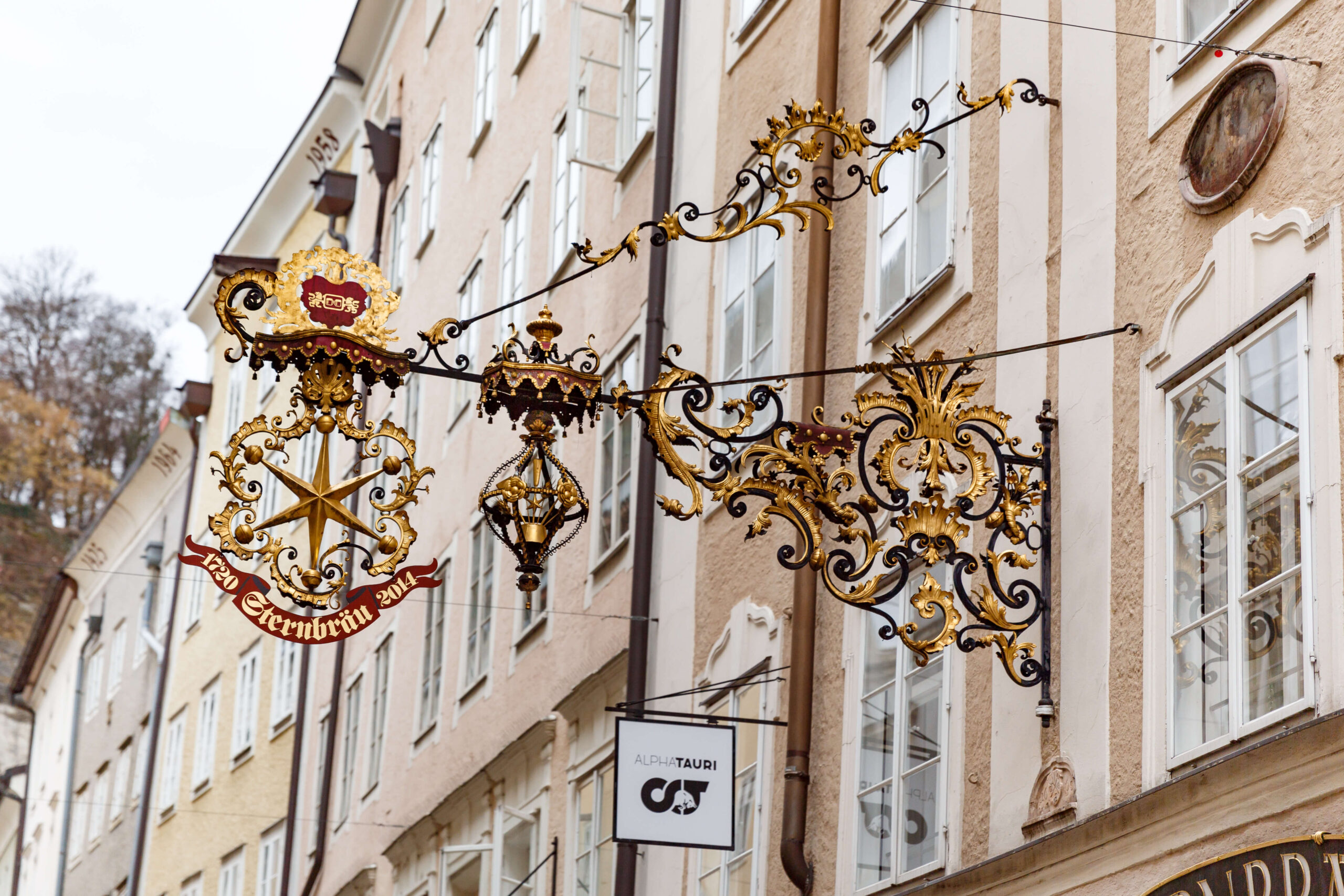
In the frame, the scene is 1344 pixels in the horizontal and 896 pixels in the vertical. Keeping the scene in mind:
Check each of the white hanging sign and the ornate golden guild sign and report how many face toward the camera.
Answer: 2

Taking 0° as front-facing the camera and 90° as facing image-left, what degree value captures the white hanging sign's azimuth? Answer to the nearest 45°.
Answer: approximately 0°

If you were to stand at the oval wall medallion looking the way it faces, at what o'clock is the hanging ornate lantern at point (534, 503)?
The hanging ornate lantern is roughly at 1 o'clock from the oval wall medallion.

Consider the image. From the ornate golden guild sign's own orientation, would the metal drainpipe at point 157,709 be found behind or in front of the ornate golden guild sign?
behind

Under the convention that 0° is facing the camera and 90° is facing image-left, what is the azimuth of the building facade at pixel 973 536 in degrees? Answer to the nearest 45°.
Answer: approximately 45°

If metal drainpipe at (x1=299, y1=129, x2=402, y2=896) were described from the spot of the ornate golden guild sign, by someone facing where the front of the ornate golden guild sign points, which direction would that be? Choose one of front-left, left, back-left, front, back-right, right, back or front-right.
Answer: back

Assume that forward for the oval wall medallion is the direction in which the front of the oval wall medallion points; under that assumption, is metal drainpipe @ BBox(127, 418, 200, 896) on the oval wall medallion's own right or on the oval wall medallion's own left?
on the oval wall medallion's own right

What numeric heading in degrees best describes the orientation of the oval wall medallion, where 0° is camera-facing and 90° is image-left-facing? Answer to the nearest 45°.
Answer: approximately 45°
